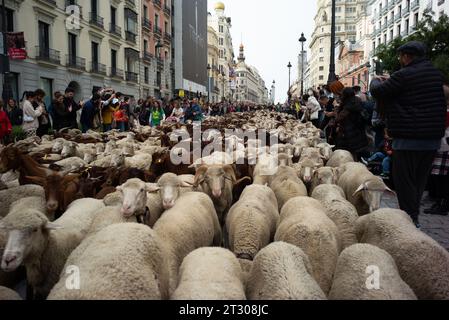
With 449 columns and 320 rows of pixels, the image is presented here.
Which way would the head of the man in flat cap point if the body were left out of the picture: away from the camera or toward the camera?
away from the camera

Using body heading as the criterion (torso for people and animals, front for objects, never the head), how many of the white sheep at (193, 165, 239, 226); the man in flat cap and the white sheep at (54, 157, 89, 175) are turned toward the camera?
1

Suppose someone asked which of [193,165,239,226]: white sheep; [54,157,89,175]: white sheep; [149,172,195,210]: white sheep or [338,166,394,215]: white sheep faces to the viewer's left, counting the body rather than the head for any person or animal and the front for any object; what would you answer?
[54,157,89,175]: white sheep

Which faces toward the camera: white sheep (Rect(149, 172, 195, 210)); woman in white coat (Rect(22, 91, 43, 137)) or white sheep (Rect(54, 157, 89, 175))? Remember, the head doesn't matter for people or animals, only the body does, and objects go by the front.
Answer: white sheep (Rect(149, 172, 195, 210))

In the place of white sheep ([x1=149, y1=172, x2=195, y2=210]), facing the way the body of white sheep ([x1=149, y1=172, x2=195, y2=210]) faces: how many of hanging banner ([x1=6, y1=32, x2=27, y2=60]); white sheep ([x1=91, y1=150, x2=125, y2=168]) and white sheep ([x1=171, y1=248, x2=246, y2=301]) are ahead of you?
1

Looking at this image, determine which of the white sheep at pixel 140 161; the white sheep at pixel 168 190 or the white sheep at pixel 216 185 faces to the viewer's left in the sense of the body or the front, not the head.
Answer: the white sheep at pixel 140 161

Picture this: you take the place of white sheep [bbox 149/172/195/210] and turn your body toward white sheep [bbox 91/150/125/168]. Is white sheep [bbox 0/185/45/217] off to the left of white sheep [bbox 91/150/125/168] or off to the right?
left

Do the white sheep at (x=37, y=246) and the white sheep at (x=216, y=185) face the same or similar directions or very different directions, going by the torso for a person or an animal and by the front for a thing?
same or similar directions

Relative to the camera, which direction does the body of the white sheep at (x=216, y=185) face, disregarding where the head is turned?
toward the camera

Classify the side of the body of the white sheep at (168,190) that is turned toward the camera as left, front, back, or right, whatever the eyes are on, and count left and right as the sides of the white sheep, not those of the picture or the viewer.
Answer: front

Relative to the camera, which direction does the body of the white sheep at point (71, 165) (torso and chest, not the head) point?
to the viewer's left

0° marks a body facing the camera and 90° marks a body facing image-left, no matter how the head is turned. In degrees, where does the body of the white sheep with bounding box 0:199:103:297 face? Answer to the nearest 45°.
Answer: approximately 45°
